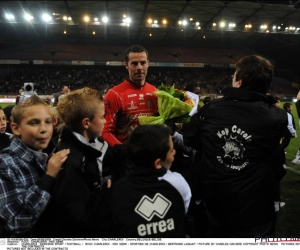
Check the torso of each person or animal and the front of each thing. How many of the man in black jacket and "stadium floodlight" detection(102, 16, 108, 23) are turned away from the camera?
1

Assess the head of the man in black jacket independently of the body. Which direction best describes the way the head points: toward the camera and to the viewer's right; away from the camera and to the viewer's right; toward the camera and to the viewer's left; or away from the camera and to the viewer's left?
away from the camera and to the viewer's left

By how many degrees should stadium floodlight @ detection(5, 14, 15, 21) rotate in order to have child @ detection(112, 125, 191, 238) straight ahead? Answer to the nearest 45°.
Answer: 0° — it already faces them

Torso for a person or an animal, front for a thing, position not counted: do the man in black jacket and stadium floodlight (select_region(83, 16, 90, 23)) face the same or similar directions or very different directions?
very different directions

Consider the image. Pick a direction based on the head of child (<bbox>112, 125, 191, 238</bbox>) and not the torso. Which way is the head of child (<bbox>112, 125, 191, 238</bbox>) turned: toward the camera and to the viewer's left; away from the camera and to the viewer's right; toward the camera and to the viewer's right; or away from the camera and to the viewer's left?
away from the camera and to the viewer's right

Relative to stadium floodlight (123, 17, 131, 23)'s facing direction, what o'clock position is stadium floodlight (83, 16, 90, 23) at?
stadium floodlight (83, 16, 90, 23) is roughly at 3 o'clock from stadium floodlight (123, 17, 131, 23).

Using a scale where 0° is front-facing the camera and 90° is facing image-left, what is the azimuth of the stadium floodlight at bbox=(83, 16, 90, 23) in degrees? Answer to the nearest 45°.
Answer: approximately 0°

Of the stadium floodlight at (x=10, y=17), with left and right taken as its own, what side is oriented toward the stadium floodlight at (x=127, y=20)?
left

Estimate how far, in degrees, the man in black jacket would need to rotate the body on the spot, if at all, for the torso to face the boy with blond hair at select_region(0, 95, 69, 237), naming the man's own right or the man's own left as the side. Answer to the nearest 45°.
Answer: approximately 135° to the man's own left
